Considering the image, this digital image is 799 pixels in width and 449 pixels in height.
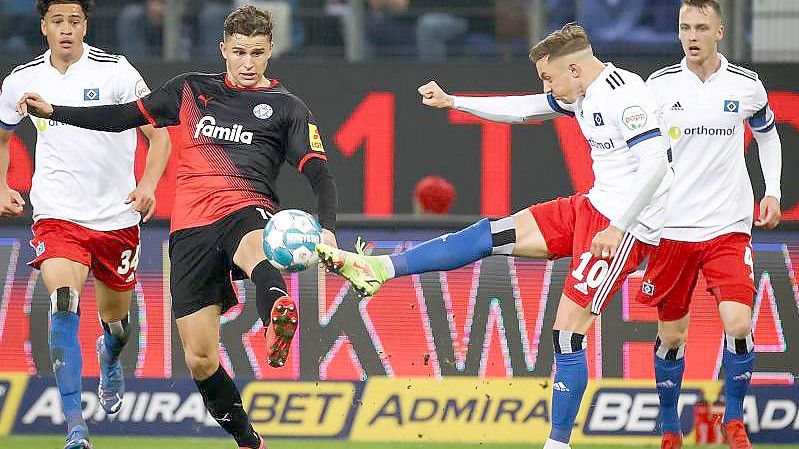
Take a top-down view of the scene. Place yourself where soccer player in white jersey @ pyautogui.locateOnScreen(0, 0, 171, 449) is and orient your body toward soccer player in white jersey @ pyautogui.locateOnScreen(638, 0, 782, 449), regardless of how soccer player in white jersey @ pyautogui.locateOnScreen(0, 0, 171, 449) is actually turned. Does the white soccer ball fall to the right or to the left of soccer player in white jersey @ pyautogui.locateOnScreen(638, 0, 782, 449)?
right

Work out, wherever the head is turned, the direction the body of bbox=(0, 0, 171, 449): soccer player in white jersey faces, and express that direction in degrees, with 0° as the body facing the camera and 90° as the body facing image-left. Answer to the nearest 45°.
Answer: approximately 0°

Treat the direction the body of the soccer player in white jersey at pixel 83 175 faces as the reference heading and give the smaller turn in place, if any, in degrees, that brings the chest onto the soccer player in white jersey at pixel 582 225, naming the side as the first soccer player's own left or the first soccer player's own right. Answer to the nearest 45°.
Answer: approximately 45° to the first soccer player's own left

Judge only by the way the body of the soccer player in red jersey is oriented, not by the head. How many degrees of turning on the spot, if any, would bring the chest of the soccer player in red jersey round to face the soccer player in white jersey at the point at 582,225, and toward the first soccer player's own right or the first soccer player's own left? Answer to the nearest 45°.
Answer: approximately 90° to the first soccer player's own left

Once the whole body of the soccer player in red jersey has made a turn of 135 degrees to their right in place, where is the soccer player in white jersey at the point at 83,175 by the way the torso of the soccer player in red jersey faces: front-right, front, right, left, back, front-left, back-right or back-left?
front

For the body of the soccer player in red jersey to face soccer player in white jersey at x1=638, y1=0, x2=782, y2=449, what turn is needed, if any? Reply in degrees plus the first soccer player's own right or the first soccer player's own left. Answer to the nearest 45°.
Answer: approximately 90° to the first soccer player's own left

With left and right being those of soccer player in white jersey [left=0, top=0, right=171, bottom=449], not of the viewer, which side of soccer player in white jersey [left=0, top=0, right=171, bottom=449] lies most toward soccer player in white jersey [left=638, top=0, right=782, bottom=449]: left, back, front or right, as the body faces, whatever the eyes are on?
left

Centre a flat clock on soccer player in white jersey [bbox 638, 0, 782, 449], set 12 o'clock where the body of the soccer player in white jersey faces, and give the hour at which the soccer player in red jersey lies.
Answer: The soccer player in red jersey is roughly at 2 o'clock from the soccer player in white jersey.

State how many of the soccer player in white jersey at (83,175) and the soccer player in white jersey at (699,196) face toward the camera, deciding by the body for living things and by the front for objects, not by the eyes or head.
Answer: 2
